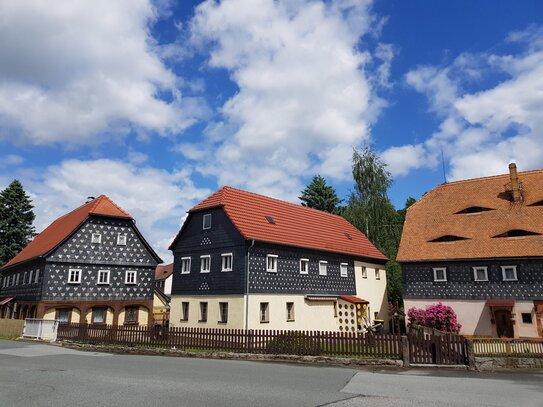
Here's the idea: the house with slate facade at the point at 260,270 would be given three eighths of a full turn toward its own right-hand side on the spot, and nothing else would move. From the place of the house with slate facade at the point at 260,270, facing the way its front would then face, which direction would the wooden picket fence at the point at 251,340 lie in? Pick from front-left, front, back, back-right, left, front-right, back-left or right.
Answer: left

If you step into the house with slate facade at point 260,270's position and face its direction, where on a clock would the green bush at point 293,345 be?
The green bush is roughly at 1 o'clock from the house with slate facade.

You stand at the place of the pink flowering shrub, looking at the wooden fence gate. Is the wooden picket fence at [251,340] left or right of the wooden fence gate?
right

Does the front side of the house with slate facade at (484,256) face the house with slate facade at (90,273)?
no

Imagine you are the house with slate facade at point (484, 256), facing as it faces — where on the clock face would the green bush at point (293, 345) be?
The green bush is roughly at 1 o'clock from the house with slate facade.

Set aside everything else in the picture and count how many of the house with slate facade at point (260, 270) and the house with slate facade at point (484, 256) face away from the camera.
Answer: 0

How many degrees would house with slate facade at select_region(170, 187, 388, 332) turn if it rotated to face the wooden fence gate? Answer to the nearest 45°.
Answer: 0° — it already faces it

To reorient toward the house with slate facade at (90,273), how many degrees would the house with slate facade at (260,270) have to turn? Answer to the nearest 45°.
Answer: approximately 135° to its right

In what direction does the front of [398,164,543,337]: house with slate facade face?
toward the camera

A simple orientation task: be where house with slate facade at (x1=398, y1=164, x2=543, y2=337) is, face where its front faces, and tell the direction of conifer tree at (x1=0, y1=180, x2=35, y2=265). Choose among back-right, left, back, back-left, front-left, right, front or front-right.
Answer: right

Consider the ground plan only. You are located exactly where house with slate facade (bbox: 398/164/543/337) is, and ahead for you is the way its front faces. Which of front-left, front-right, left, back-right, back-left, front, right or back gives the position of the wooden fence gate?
front
